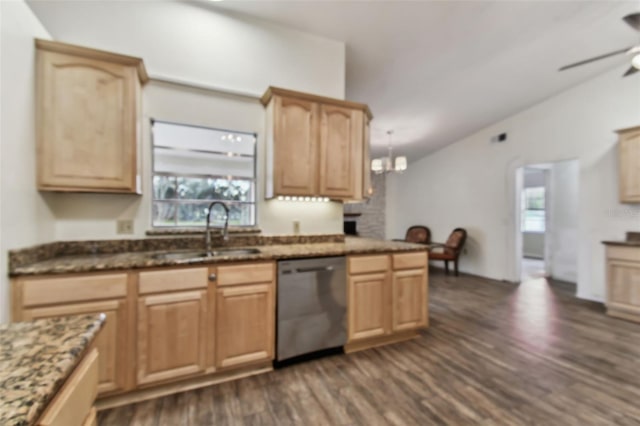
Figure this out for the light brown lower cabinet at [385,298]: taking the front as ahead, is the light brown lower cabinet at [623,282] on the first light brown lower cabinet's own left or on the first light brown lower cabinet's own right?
on the first light brown lower cabinet's own left

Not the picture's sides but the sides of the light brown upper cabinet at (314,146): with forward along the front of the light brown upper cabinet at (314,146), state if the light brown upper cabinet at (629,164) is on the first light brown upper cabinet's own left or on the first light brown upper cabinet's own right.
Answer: on the first light brown upper cabinet's own left
